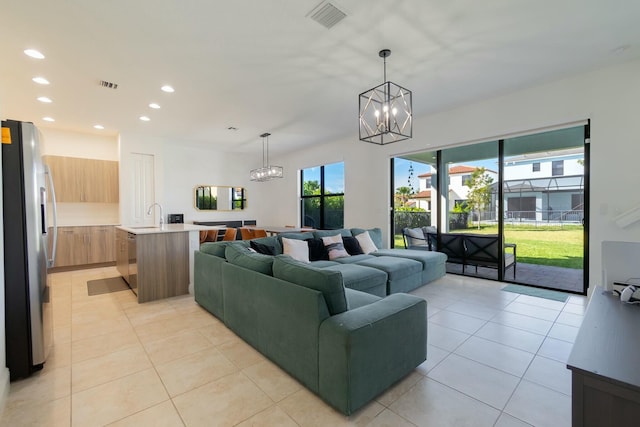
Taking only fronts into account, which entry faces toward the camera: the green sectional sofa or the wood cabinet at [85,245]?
the wood cabinet

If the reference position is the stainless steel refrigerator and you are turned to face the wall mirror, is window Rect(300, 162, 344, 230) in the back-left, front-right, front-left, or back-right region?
front-right

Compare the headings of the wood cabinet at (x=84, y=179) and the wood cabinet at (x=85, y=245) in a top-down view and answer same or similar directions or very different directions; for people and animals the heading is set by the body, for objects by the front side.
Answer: same or similar directions

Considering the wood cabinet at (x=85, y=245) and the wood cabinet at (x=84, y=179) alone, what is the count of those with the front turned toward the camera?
2

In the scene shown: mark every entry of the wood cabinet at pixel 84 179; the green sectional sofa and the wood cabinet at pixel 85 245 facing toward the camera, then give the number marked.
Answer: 2

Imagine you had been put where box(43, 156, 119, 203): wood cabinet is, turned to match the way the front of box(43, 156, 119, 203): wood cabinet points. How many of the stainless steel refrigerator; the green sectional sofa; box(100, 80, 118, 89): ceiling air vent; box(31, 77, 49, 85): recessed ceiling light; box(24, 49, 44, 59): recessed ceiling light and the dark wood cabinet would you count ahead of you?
6

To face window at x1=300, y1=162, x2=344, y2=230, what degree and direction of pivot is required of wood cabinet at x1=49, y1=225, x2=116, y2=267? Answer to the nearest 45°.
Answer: approximately 90° to its left

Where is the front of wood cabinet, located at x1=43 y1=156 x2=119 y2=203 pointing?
toward the camera

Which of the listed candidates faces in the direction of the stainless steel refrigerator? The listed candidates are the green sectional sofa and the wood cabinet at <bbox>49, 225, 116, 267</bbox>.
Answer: the wood cabinet

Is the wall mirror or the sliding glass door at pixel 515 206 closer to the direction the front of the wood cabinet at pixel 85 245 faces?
the sliding glass door

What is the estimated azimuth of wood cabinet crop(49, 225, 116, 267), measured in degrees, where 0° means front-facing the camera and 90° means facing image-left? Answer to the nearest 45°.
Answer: approximately 0°

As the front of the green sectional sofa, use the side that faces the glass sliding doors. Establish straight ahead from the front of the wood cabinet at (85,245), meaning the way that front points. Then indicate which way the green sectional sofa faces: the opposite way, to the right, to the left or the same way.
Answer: to the left

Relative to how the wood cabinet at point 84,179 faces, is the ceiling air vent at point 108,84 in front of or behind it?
in front

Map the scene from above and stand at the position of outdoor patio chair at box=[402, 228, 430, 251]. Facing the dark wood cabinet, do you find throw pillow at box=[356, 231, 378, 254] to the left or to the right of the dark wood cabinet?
right

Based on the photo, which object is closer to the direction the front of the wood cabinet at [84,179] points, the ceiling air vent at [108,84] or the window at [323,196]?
the ceiling air vent

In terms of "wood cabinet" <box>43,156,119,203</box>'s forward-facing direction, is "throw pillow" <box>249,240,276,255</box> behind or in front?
in front

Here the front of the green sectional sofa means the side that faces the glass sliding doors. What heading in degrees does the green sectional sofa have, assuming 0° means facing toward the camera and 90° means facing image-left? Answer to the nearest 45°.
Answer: approximately 225°

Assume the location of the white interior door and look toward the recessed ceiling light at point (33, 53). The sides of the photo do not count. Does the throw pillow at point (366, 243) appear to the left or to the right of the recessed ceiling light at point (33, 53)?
left

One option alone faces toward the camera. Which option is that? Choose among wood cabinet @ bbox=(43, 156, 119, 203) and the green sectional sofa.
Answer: the wood cabinet
